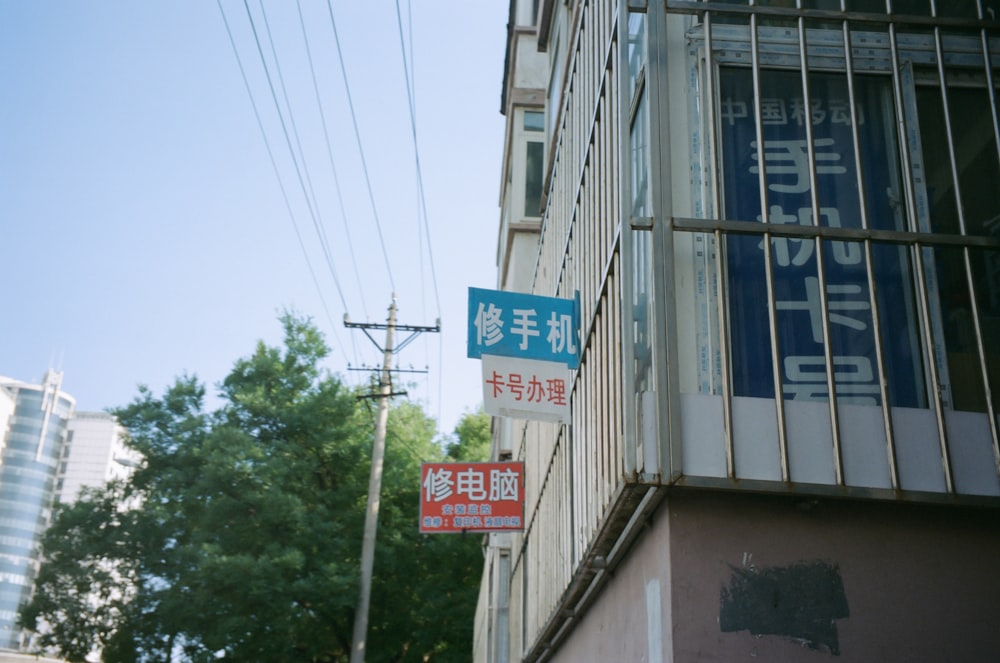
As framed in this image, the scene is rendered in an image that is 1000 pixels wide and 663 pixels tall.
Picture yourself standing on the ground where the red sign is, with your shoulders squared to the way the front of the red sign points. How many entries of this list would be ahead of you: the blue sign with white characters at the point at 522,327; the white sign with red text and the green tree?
2

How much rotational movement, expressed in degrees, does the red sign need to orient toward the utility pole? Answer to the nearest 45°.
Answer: approximately 180°

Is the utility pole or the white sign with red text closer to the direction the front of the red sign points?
the white sign with red text

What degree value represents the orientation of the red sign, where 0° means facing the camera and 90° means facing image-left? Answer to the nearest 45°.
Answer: approximately 0°

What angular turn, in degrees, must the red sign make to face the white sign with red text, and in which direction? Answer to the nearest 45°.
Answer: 0° — it already faces it

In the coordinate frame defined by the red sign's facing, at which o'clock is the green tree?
The green tree is roughly at 5 o'clock from the red sign.

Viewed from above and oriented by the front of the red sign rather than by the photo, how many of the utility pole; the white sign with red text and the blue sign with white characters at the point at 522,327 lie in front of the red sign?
2

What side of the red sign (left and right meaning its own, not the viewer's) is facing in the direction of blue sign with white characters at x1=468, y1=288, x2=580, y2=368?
front
